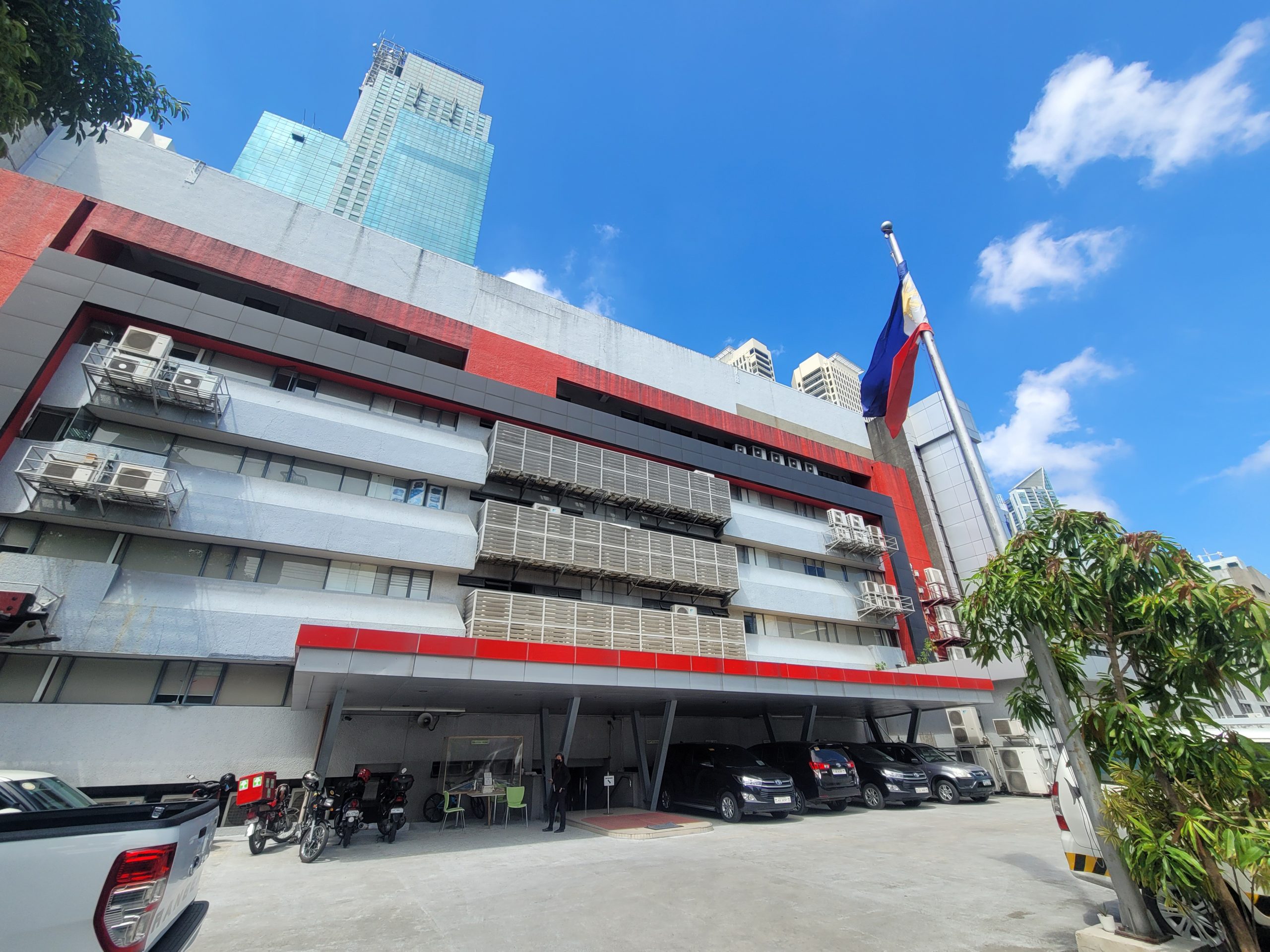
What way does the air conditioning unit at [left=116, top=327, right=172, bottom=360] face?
toward the camera

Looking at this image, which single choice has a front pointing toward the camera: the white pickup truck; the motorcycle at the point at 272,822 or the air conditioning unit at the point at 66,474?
the air conditioning unit

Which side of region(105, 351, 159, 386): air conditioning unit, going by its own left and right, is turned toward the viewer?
front

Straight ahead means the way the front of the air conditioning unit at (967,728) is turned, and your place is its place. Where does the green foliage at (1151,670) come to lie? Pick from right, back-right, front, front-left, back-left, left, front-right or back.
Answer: front-left

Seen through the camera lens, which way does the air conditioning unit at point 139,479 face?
facing the viewer

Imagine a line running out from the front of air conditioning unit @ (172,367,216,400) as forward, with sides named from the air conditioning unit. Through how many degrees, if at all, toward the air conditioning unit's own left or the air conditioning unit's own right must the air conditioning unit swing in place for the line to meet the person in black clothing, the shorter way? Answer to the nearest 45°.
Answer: approximately 45° to the air conditioning unit's own left

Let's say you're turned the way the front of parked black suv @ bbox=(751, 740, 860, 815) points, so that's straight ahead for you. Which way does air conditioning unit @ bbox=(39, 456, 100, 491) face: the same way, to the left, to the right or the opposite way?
the opposite way

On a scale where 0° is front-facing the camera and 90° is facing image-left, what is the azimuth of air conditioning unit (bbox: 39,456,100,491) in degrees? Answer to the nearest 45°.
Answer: approximately 0°

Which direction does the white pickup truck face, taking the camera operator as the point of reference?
facing away from the viewer and to the left of the viewer
